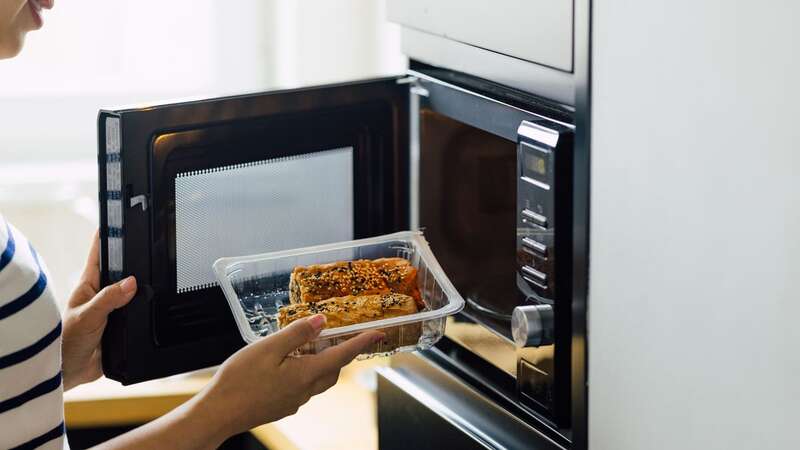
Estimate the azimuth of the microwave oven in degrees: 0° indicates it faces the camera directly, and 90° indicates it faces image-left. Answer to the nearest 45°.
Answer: approximately 45°

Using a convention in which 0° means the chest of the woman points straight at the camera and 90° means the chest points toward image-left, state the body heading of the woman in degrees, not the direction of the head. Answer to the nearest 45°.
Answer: approximately 270°
